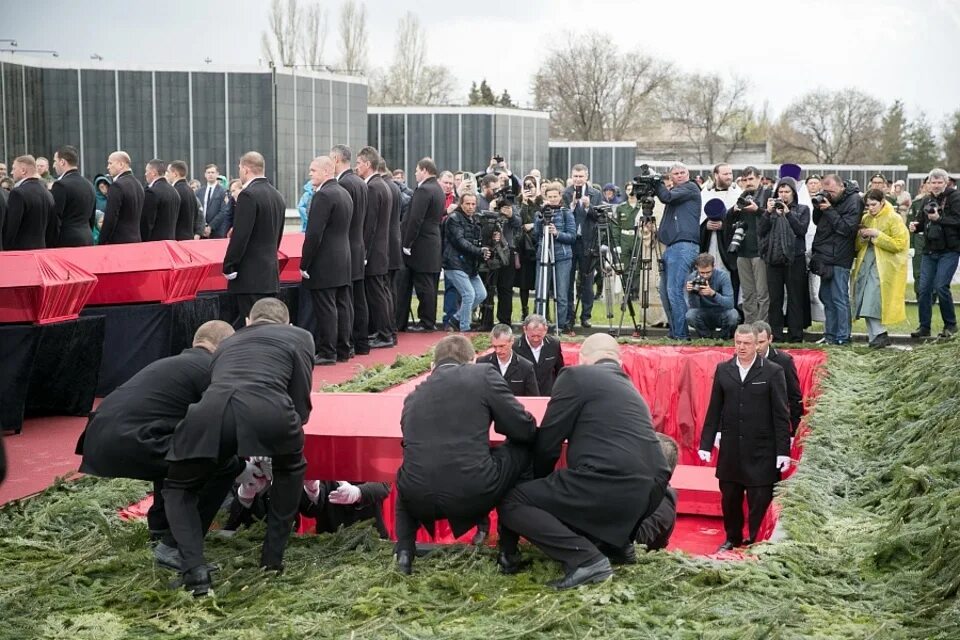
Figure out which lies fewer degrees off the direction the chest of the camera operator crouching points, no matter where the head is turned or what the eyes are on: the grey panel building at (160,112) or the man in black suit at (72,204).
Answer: the man in black suit

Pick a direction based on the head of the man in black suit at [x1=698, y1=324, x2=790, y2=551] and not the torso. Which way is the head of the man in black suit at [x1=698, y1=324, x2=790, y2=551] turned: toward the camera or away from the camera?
toward the camera

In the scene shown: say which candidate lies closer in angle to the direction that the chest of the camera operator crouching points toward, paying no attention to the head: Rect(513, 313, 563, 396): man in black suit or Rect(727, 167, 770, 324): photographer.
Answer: the man in black suit

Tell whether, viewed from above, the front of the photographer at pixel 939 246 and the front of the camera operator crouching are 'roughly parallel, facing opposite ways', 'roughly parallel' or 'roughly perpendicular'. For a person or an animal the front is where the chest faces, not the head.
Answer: roughly parallel

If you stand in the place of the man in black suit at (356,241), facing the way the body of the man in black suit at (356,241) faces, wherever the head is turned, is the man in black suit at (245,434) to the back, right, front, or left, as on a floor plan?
left

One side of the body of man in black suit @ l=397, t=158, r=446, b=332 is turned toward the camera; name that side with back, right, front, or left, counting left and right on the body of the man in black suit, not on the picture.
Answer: left

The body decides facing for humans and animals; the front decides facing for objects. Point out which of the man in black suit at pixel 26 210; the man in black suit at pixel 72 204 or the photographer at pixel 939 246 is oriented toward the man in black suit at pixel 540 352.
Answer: the photographer

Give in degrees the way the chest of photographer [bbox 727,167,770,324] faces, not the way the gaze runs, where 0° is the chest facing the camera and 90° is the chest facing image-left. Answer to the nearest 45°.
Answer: approximately 45°

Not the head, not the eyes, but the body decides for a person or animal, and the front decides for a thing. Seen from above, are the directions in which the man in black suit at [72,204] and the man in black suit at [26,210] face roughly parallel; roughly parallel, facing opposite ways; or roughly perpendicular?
roughly parallel

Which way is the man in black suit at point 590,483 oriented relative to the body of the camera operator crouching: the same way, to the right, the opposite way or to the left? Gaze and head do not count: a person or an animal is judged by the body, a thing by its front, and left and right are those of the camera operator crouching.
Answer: to the right

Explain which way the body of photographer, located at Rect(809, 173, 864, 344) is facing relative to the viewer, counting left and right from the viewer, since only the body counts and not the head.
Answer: facing the viewer and to the left of the viewer

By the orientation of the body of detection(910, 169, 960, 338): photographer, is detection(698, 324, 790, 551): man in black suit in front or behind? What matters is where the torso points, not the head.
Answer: in front

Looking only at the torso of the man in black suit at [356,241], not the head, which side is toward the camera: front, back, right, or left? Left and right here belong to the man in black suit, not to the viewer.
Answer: left
